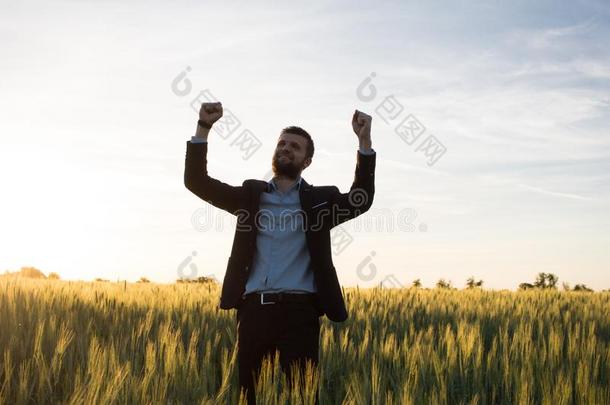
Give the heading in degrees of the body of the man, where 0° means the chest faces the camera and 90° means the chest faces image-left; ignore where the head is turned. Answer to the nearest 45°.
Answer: approximately 0°
